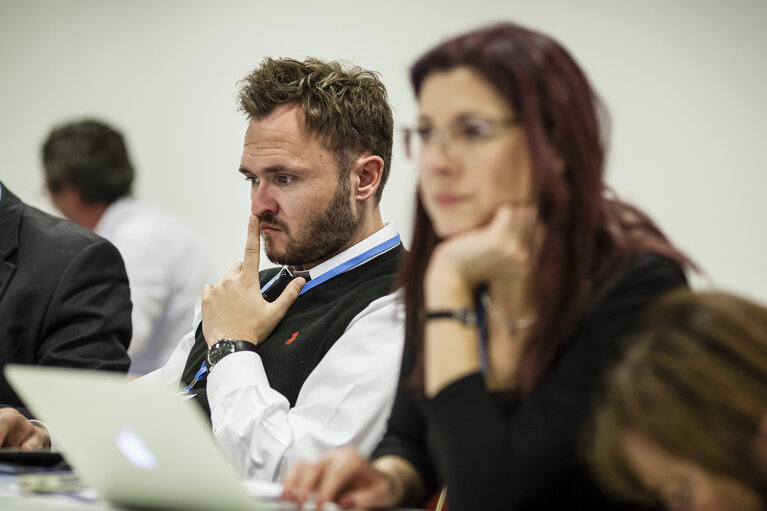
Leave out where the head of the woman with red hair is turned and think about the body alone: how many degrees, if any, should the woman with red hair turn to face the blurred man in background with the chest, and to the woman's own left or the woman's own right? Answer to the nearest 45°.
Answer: approximately 90° to the woman's own right

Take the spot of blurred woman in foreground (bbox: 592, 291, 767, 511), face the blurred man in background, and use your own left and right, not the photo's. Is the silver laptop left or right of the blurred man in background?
left

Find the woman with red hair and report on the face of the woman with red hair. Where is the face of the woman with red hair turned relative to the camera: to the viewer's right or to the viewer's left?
to the viewer's left

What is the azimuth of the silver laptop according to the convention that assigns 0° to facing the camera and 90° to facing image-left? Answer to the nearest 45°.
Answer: approximately 225°

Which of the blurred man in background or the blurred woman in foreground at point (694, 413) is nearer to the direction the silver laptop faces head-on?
the blurred man in background

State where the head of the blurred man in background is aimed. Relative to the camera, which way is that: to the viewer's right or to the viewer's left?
to the viewer's left

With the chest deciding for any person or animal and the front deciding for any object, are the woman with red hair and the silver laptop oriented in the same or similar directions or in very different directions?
very different directions

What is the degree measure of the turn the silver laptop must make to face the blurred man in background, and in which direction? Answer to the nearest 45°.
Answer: approximately 45° to its left

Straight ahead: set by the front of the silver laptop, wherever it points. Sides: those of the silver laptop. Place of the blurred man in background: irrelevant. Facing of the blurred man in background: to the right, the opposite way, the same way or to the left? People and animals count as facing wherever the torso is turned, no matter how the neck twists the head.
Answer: to the left

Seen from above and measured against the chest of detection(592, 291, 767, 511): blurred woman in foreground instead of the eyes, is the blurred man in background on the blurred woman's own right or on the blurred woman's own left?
on the blurred woman's own right

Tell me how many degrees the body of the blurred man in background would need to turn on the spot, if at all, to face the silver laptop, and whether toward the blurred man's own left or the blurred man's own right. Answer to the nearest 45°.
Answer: approximately 135° to the blurred man's own left

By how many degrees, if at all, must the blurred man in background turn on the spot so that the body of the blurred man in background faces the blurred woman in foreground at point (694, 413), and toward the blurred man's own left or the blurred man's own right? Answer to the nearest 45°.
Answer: approximately 135° to the blurred man's own left

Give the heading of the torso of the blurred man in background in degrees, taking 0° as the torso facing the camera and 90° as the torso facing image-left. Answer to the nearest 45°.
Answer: approximately 135°
